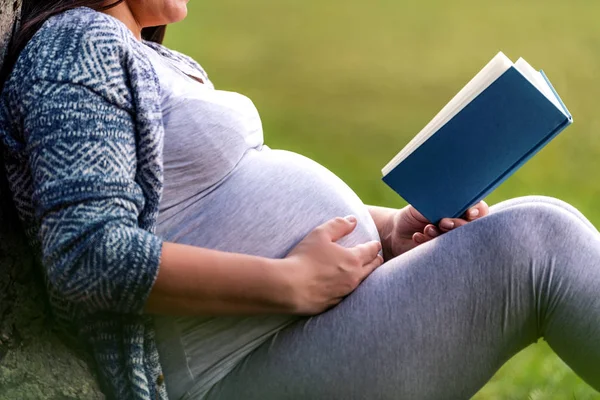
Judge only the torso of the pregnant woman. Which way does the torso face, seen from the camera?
to the viewer's right

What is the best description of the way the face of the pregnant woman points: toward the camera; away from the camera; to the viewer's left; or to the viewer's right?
to the viewer's right
